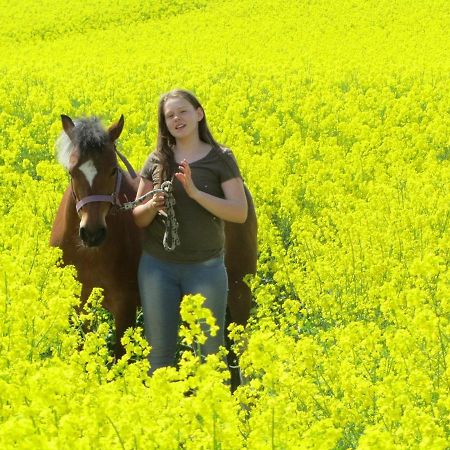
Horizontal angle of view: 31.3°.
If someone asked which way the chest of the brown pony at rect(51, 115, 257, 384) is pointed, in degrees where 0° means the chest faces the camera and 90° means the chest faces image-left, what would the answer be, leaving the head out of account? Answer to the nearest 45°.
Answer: approximately 45°

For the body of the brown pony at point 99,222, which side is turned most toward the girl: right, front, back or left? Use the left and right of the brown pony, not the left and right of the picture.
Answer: left

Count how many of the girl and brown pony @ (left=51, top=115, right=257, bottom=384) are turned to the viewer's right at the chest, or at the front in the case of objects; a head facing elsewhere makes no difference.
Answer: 0

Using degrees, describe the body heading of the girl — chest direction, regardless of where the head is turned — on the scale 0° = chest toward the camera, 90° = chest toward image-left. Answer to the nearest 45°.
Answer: approximately 0°
